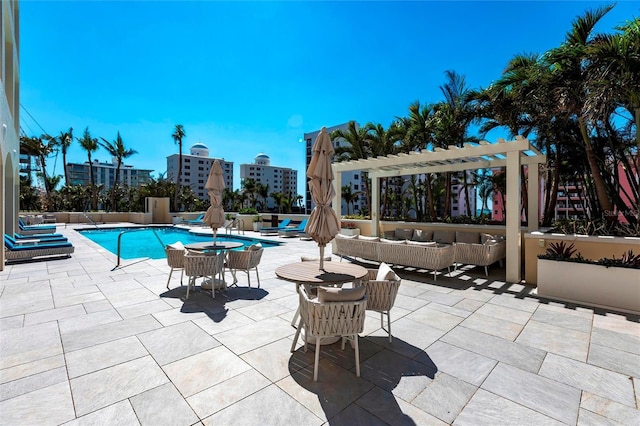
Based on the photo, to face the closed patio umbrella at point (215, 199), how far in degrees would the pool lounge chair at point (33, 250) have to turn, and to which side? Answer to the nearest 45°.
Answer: approximately 45° to its right

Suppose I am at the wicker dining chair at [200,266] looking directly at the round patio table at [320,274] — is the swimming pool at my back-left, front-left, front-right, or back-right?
back-left

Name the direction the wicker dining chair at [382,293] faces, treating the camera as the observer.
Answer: facing away from the viewer and to the left of the viewer

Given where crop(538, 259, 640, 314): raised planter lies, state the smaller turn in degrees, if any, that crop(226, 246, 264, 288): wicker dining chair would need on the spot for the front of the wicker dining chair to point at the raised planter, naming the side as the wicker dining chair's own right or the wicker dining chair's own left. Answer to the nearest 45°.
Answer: approximately 180°

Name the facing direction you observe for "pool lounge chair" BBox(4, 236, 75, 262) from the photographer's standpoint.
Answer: facing to the right of the viewer

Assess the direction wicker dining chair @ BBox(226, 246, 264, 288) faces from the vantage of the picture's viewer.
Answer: facing away from the viewer and to the left of the viewer

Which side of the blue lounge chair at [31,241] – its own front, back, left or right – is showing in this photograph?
right

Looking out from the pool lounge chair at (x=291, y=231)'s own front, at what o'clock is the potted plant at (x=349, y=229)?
The potted plant is roughly at 8 o'clock from the pool lounge chair.

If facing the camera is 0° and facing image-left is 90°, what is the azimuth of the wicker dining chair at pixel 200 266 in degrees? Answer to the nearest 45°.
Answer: approximately 180°

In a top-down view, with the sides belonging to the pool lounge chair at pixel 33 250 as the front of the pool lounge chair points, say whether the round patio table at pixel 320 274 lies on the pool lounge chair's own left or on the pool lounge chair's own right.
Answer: on the pool lounge chair's own right

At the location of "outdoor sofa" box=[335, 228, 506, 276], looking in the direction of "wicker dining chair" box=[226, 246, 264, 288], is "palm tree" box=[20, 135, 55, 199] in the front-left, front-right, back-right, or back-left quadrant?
front-right

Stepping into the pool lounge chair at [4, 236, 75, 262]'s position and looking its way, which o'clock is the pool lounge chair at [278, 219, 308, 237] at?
the pool lounge chair at [278, 219, 308, 237] is roughly at 12 o'clock from the pool lounge chair at [4, 236, 75, 262].
